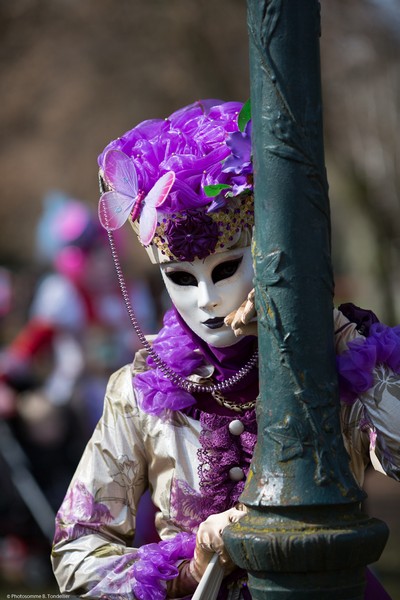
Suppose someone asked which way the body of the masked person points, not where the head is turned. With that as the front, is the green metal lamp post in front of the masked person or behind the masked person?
in front

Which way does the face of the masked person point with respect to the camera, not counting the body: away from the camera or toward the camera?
toward the camera

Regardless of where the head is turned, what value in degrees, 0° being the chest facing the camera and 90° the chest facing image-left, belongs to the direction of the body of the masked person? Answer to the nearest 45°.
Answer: approximately 0°
